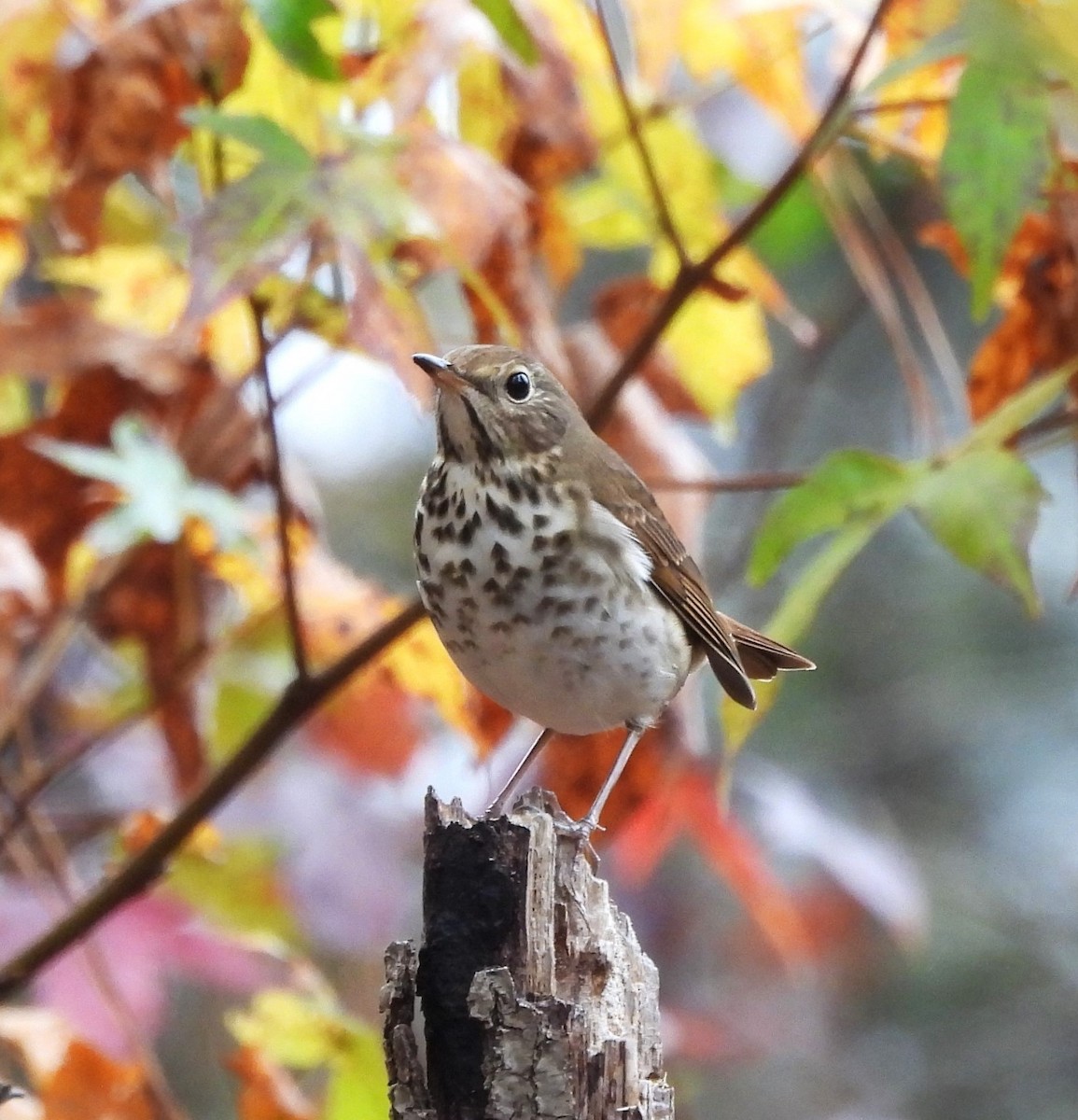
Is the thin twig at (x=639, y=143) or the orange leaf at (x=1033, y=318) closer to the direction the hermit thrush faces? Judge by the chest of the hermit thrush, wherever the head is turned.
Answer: the thin twig

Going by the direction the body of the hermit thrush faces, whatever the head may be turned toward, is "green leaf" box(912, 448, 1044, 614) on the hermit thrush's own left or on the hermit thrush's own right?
on the hermit thrush's own left

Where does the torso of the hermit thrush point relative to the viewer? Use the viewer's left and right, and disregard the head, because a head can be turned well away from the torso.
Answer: facing the viewer and to the left of the viewer

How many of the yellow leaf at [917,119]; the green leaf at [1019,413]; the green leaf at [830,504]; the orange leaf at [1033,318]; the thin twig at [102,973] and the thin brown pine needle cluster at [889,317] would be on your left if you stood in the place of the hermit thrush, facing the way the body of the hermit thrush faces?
5
